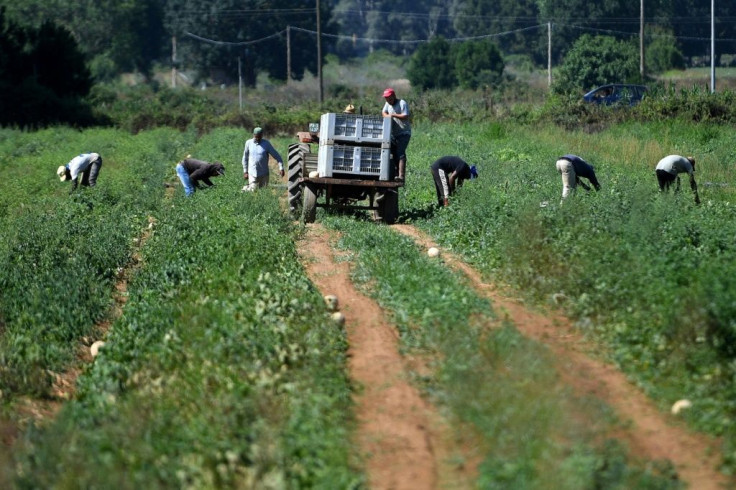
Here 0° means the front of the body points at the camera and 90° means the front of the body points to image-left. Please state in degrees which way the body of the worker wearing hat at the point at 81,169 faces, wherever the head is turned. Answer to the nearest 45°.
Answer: approximately 90°

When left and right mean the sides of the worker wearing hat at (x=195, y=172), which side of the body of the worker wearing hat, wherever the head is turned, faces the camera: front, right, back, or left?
right

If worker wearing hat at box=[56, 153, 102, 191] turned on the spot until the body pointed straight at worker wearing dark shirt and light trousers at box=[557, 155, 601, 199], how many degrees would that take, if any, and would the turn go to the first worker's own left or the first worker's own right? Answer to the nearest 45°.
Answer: approximately 135° to the first worker's own left

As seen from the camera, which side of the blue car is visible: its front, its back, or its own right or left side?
left

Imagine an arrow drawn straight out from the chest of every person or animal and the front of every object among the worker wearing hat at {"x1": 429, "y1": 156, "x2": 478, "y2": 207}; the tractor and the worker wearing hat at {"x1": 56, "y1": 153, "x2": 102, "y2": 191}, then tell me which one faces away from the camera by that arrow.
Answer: the tractor

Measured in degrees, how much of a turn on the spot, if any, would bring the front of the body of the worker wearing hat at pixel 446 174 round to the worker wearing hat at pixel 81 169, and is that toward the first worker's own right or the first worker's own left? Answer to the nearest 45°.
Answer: approximately 135° to the first worker's own left

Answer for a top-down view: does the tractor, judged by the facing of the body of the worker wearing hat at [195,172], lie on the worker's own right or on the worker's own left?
on the worker's own right

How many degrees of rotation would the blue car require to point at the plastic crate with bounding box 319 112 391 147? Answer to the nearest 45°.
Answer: approximately 90° to its left

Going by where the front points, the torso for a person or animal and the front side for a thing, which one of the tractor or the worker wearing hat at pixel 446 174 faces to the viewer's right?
the worker wearing hat

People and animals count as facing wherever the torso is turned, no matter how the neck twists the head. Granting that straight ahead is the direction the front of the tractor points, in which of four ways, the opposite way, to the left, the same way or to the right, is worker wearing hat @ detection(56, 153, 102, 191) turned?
to the left

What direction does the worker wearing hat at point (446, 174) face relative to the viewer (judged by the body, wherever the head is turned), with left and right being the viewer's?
facing to the right of the viewer

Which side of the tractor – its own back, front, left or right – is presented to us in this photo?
back
